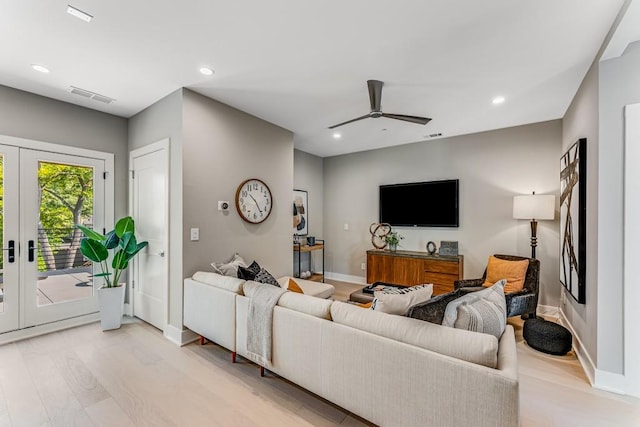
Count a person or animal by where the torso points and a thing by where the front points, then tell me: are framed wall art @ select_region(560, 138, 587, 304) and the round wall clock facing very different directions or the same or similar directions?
very different directions

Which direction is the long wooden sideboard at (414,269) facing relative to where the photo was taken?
toward the camera

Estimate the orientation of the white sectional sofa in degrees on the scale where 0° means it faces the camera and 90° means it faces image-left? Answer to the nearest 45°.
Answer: approximately 225°

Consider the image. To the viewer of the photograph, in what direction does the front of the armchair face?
facing the viewer and to the left of the viewer

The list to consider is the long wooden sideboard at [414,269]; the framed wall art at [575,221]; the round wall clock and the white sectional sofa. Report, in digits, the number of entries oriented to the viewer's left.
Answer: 1

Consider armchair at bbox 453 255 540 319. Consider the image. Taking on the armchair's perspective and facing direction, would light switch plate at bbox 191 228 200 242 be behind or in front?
in front

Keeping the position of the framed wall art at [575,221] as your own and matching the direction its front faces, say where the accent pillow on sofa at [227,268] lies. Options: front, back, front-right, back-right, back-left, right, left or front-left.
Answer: front-left

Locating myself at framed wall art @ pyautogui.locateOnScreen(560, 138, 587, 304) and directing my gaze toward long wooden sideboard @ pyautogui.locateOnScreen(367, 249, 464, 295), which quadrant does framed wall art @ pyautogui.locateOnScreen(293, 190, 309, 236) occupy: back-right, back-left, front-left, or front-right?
front-left

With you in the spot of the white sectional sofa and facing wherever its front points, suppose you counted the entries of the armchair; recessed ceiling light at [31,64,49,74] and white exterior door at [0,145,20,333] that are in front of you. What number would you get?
1

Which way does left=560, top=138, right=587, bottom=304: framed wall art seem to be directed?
to the viewer's left

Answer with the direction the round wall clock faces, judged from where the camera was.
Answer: facing the viewer and to the right of the viewer

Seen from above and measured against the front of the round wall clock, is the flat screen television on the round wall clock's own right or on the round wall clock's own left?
on the round wall clock's own left

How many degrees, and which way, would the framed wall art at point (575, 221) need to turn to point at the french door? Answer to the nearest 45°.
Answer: approximately 45° to its left

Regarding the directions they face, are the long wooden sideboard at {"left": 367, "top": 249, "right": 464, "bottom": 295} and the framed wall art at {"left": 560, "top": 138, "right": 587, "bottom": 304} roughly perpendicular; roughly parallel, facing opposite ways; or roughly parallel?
roughly perpendicular

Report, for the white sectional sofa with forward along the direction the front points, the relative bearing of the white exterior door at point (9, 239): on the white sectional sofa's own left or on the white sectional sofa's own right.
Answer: on the white sectional sofa's own left

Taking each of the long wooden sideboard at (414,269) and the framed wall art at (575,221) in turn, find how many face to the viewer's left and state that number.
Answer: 1

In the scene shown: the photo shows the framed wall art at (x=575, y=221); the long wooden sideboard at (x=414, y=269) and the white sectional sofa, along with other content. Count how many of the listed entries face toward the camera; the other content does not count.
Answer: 1
